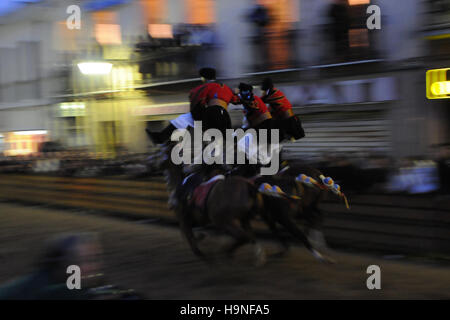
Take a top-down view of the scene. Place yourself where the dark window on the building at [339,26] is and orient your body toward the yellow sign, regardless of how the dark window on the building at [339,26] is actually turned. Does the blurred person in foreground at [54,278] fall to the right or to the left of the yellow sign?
right

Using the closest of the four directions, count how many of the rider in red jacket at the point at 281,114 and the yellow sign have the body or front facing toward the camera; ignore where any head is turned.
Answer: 1

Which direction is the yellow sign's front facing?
toward the camera

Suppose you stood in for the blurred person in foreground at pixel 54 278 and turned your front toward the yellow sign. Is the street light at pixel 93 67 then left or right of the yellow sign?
left
